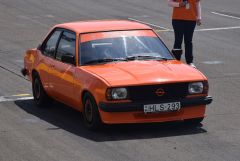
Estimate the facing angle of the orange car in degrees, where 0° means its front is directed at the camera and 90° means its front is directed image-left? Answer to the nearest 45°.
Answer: approximately 315°

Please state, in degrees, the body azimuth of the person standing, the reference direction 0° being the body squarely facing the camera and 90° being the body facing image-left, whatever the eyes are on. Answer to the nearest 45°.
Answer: approximately 0°

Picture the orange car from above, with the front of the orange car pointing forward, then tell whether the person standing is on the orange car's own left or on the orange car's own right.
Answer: on the orange car's own left

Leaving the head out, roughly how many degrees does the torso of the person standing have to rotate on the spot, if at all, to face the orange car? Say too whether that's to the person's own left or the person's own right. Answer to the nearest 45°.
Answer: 0° — they already face it
